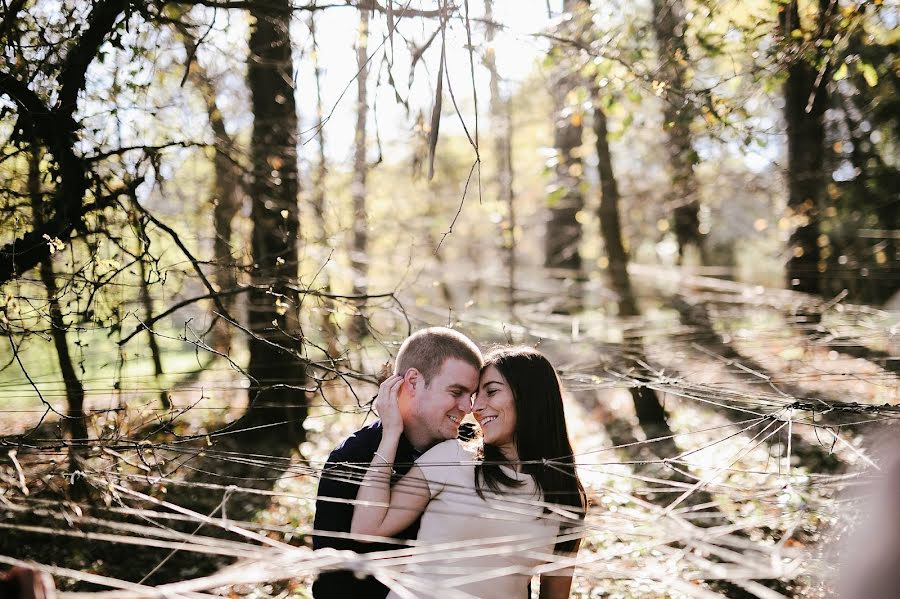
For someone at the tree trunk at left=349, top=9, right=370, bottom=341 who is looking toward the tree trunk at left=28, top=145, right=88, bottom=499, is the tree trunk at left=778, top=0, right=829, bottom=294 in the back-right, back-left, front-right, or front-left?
back-left

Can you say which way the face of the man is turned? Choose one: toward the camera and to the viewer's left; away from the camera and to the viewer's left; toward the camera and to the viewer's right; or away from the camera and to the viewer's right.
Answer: toward the camera and to the viewer's right

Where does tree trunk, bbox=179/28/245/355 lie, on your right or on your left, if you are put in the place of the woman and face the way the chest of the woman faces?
on your right

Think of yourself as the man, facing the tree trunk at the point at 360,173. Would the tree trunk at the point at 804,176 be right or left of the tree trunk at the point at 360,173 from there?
right

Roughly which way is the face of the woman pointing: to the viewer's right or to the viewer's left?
to the viewer's left
